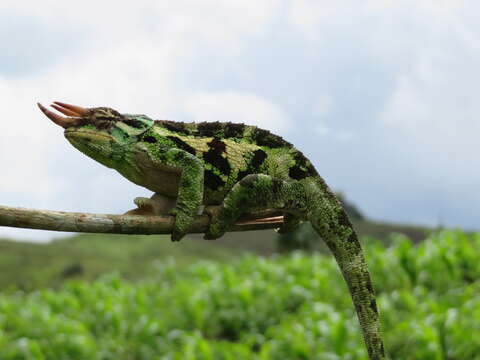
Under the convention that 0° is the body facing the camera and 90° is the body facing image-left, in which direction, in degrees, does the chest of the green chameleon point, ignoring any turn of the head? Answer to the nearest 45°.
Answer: approximately 90°
